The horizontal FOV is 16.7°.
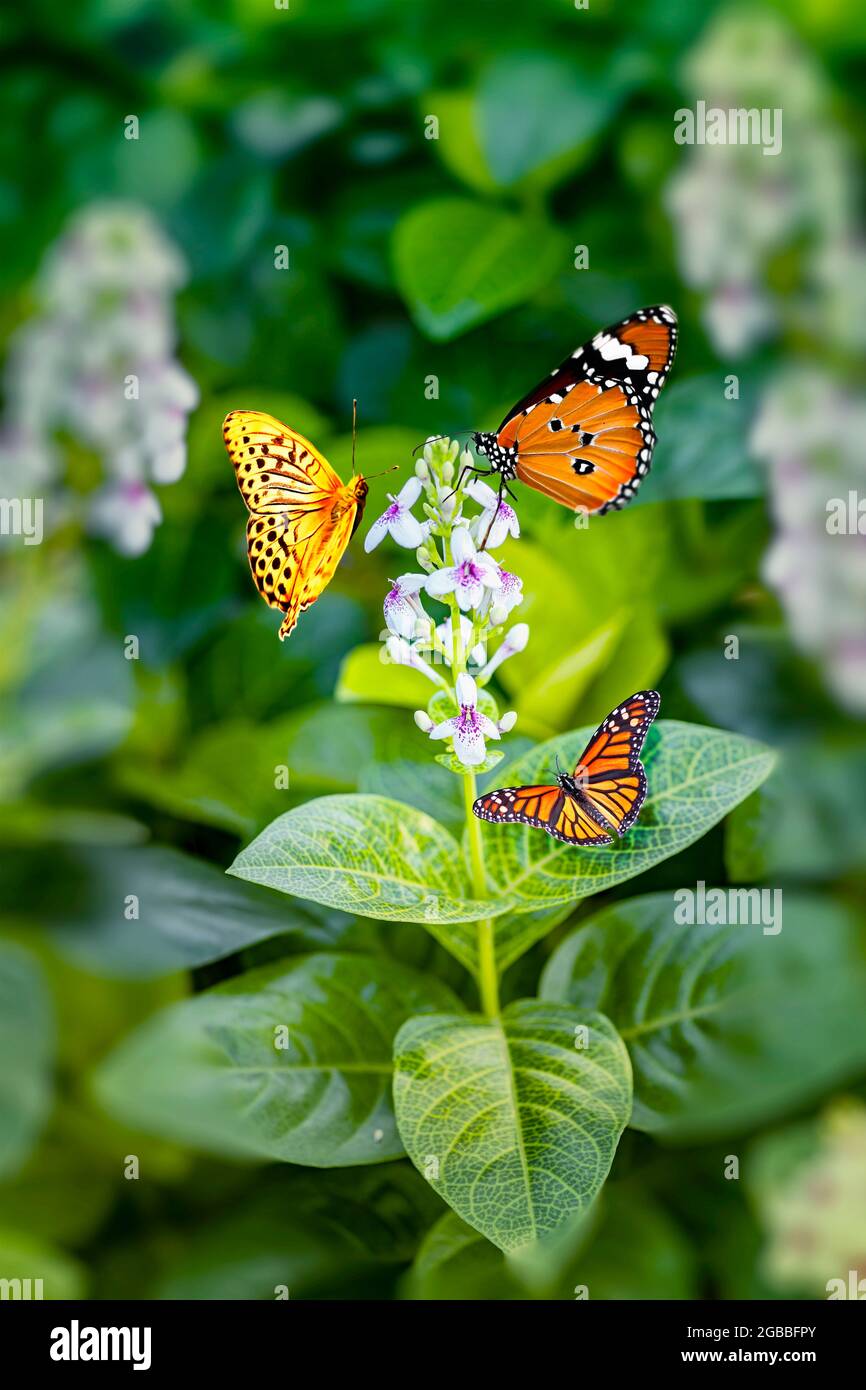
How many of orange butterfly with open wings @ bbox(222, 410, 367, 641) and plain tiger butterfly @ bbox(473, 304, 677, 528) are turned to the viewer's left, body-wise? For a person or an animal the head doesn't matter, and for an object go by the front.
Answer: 1

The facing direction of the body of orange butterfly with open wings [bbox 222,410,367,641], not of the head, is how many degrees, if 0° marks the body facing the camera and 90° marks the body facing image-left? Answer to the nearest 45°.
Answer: approximately 270°

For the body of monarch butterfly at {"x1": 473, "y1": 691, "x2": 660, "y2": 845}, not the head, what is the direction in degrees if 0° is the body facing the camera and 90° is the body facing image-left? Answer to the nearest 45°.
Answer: approximately 135°

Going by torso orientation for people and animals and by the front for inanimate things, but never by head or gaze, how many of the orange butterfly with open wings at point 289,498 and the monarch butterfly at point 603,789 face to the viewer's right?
1

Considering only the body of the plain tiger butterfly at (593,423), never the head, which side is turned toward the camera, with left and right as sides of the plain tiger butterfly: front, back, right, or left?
left

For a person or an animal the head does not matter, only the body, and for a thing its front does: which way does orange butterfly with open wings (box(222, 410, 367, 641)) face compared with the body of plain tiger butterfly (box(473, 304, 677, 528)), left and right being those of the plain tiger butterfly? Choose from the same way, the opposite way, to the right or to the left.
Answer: the opposite way

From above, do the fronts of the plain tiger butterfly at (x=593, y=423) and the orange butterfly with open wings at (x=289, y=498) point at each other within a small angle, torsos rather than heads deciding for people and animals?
yes
